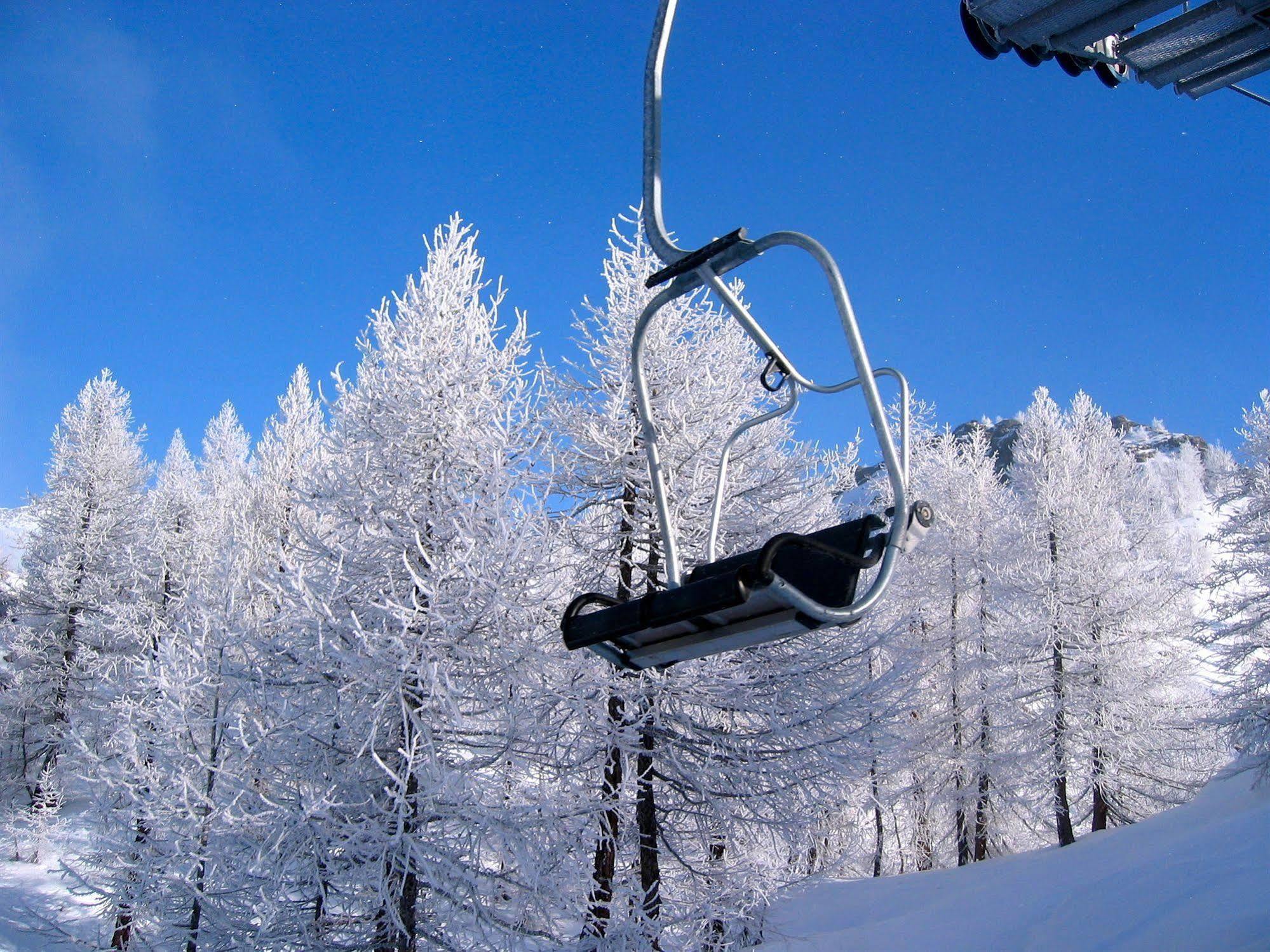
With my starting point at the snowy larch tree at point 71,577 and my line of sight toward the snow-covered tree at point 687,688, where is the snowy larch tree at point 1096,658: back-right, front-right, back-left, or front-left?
front-left

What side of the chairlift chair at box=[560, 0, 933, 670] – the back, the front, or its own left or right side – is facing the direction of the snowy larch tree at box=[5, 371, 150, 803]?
right

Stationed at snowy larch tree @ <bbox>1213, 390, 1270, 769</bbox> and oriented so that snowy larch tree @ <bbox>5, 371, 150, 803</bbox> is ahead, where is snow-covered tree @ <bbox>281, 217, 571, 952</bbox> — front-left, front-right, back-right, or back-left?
front-left

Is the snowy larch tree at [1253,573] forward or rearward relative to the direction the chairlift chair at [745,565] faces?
rearward

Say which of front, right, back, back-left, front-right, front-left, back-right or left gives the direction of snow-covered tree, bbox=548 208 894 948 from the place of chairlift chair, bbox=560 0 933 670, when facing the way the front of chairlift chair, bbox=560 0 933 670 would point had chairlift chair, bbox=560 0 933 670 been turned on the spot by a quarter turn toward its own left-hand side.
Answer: back-left

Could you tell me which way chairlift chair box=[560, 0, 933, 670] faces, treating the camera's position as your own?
facing the viewer and to the left of the viewer
